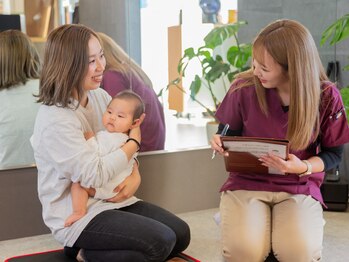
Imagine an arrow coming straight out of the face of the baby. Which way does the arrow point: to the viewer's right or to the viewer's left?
to the viewer's left

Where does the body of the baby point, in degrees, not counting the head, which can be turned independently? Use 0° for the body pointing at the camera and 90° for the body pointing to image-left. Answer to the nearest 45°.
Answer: approximately 45°

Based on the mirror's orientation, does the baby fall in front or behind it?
in front

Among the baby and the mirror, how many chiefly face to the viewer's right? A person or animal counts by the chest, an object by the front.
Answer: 0

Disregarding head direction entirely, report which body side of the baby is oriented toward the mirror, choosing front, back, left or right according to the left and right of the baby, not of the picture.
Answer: back
